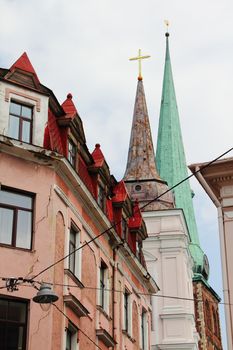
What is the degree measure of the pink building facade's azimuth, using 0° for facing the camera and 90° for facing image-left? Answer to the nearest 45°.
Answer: approximately 315°

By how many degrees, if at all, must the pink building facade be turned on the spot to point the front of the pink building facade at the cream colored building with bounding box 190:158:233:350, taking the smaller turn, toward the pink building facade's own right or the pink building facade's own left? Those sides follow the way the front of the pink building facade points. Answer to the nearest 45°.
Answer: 0° — it already faces it
